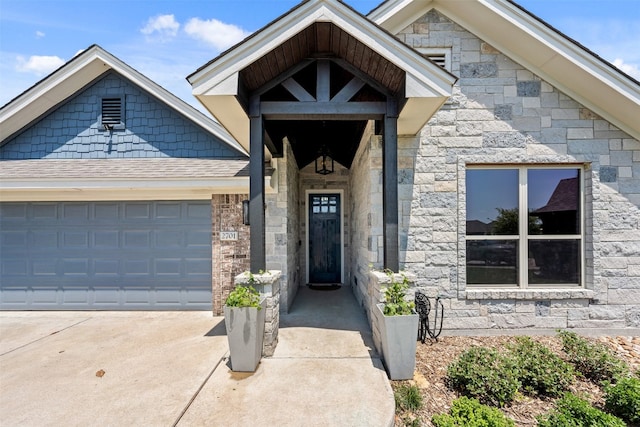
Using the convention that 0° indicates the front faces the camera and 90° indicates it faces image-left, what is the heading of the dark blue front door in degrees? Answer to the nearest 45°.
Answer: approximately 0°

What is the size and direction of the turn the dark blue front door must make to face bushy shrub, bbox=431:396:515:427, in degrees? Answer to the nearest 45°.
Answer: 0° — it already faces it

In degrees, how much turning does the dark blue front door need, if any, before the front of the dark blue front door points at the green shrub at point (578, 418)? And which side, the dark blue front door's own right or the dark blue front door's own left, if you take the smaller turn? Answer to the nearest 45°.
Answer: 0° — it already faces it

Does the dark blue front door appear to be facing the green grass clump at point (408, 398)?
yes

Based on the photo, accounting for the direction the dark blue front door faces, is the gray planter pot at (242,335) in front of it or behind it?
in front

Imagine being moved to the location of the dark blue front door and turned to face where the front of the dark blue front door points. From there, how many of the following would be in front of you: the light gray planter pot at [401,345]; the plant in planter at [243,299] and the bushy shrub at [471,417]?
3

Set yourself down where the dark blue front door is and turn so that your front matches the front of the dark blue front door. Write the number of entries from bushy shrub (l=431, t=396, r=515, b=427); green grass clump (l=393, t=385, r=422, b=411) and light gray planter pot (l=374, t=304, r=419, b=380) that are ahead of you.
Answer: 3

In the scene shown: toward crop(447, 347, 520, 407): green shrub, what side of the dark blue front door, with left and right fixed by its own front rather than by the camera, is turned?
front

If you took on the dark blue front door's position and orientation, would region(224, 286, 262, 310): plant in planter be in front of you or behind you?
in front

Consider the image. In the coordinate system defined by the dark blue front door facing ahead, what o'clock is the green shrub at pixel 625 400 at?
The green shrub is roughly at 11 o'clock from the dark blue front door.
